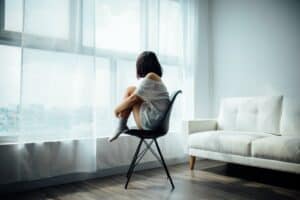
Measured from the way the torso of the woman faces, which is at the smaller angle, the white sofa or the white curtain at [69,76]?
the white curtain

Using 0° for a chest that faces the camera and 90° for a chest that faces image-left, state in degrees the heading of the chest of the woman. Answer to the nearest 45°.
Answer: approximately 135°

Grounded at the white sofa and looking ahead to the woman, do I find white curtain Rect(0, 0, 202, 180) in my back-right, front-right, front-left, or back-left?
front-right

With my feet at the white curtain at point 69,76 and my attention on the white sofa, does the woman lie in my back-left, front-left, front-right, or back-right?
front-right

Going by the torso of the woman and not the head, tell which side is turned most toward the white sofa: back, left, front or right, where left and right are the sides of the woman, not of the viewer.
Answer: right

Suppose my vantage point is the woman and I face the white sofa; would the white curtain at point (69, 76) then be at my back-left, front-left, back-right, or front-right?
back-left

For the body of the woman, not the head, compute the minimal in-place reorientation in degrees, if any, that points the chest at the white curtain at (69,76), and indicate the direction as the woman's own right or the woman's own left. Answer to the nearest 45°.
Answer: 0° — they already face it

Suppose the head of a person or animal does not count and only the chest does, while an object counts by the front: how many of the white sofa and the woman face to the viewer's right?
0

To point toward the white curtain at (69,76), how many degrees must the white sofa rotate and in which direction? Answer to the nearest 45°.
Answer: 0° — it already faces it

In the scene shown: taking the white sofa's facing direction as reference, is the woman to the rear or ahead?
ahead
